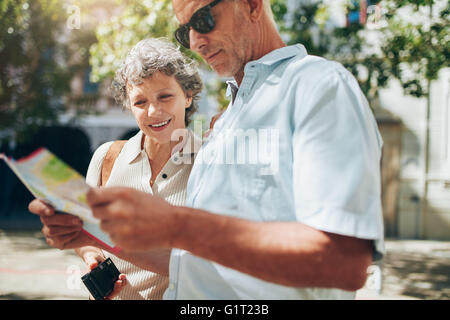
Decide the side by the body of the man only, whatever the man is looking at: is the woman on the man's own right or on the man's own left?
on the man's own right

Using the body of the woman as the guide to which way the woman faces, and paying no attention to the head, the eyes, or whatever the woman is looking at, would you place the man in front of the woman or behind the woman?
in front

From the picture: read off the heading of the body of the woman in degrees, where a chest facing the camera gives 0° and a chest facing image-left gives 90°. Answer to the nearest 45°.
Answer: approximately 0°

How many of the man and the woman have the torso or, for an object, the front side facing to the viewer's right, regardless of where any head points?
0

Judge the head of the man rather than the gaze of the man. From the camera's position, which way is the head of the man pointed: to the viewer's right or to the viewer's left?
to the viewer's left
